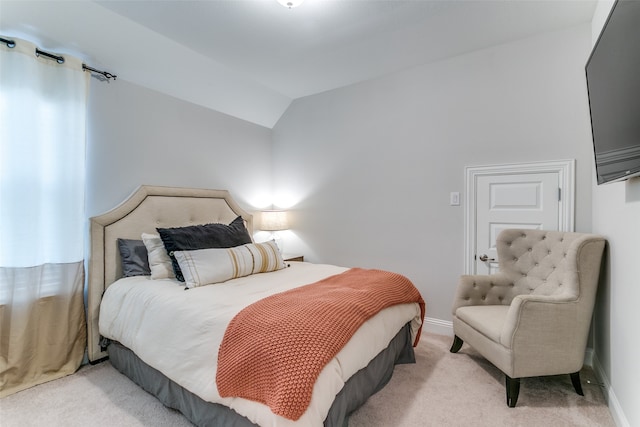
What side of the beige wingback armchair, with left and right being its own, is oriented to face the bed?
front

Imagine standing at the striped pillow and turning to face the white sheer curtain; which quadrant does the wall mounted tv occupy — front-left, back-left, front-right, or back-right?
back-left

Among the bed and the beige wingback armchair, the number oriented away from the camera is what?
0

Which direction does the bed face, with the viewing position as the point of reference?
facing the viewer and to the right of the viewer

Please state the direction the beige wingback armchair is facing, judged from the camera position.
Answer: facing the viewer and to the left of the viewer

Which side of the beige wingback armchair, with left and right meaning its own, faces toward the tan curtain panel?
front

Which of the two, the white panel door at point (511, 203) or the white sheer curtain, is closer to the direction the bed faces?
the white panel door

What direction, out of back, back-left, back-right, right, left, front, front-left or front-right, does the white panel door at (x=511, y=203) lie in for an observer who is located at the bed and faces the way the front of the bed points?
front-left

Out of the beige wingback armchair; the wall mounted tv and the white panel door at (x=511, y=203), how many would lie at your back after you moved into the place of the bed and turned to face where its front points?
0
